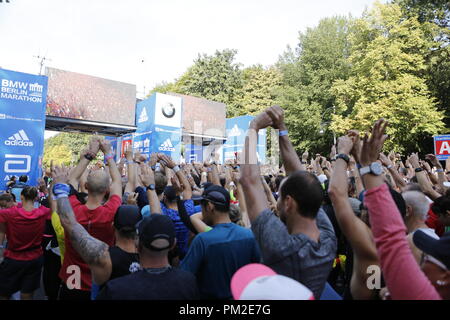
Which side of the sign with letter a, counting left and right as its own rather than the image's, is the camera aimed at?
front

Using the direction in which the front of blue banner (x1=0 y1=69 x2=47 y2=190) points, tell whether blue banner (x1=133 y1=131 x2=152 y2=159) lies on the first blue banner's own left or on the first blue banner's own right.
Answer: on the first blue banner's own left

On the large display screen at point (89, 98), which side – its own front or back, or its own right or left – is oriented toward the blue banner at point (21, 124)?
right

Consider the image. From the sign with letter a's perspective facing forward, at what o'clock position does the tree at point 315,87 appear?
The tree is roughly at 5 o'clock from the sign with letter a.

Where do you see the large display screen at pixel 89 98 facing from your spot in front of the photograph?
facing the viewer and to the right of the viewer

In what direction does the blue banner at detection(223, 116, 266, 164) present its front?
toward the camera
